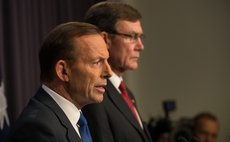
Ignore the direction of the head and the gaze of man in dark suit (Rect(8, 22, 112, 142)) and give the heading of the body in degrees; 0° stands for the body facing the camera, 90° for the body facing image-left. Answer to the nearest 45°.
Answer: approximately 270°

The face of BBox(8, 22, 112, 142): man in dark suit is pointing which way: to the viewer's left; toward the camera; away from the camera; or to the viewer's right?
to the viewer's right

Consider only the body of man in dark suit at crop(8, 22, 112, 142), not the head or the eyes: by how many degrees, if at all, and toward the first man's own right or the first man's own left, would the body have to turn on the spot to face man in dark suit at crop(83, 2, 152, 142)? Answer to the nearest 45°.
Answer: approximately 45° to the first man's own left
